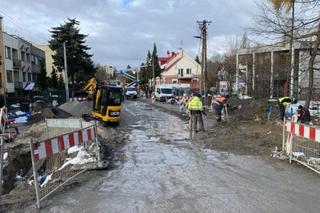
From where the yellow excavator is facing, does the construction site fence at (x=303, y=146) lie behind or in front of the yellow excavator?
behind

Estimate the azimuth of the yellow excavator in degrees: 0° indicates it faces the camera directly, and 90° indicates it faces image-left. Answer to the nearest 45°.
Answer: approximately 135°

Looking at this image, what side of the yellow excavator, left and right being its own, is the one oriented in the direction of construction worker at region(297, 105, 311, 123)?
back

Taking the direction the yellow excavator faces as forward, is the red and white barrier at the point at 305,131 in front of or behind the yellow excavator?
behind

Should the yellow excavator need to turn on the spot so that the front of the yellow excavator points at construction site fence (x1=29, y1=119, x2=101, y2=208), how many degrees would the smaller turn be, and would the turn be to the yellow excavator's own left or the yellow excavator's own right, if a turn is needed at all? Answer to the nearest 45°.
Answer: approximately 135° to the yellow excavator's own left

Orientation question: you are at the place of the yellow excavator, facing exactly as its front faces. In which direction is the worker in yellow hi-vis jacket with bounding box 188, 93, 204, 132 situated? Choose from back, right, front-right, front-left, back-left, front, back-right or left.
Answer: back

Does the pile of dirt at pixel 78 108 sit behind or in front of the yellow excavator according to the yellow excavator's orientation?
in front
